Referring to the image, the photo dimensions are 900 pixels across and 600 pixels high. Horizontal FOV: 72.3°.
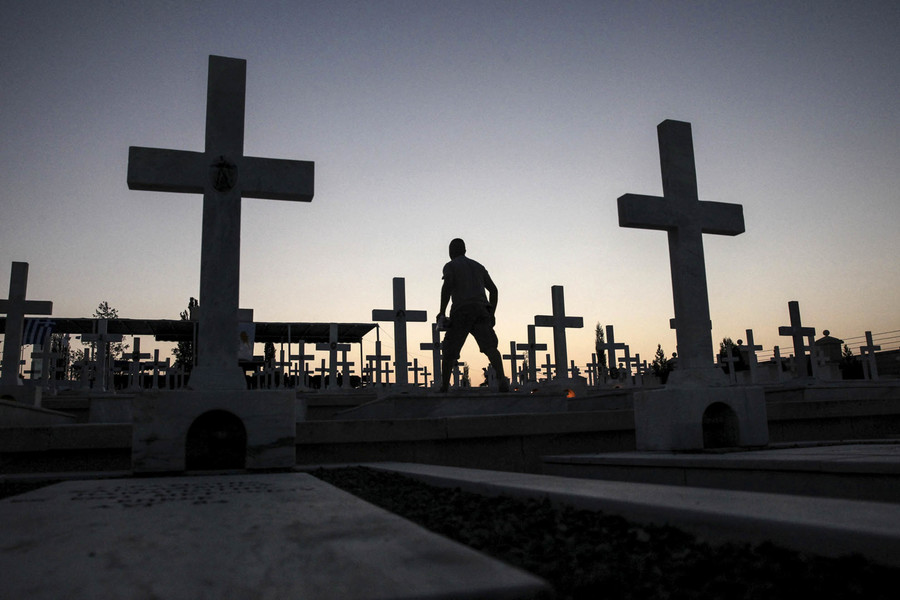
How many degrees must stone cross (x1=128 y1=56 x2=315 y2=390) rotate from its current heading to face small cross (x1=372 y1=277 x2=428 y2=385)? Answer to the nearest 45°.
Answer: approximately 135° to its left

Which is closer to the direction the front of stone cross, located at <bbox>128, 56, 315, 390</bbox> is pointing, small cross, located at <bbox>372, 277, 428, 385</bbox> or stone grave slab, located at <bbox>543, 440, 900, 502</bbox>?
the stone grave slab

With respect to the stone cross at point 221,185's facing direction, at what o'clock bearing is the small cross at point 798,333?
The small cross is roughly at 8 o'clock from the stone cross.

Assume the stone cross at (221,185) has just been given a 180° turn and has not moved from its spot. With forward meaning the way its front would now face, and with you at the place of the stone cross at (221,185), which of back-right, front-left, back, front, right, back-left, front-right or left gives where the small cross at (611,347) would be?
front-right

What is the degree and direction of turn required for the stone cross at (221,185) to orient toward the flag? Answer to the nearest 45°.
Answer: approximately 180°

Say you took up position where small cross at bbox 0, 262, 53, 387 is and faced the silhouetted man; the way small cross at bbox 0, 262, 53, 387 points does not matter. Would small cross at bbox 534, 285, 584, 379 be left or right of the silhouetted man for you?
left

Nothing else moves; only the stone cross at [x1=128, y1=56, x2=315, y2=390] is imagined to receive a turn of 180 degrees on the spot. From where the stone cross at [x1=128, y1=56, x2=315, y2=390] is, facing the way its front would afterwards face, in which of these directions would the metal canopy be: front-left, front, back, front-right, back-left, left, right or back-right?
front

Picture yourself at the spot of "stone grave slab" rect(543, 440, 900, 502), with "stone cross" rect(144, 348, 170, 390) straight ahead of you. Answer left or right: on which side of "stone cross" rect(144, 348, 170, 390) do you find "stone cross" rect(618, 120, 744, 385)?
right

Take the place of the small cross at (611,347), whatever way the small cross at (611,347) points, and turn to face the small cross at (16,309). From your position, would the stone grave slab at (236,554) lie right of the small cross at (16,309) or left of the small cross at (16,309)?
left

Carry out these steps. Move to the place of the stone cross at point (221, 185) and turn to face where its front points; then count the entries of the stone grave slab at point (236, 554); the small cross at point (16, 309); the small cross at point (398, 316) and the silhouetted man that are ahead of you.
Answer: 1

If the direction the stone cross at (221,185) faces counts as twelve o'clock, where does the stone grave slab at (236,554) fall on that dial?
The stone grave slab is roughly at 12 o'clock from the stone cross.

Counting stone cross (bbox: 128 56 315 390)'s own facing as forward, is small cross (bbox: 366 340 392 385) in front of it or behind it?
behind

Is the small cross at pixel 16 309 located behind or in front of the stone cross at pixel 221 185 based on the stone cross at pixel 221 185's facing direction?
behind

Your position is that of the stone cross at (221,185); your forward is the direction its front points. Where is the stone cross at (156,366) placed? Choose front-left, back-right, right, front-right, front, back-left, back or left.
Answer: back

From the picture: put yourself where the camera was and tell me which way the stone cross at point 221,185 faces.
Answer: facing the viewer

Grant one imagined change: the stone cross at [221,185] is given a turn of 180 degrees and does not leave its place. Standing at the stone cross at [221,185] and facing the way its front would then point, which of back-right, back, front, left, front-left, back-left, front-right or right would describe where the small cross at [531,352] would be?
front-right

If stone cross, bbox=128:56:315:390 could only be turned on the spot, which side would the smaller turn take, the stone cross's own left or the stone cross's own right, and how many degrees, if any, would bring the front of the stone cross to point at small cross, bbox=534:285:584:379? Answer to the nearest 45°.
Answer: approximately 135° to the stone cross's own left
